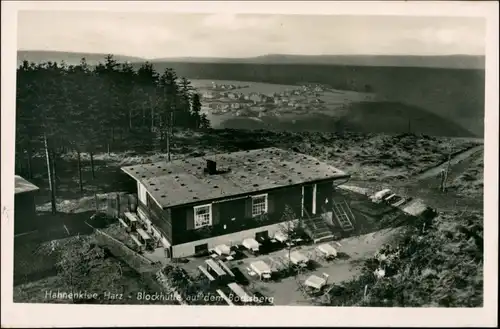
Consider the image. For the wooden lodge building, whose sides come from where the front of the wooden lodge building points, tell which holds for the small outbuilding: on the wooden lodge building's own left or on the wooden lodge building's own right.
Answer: on the wooden lodge building's own right

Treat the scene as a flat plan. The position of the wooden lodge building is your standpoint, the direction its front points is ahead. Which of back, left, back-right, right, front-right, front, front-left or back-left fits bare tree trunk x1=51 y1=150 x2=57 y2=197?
back-right
